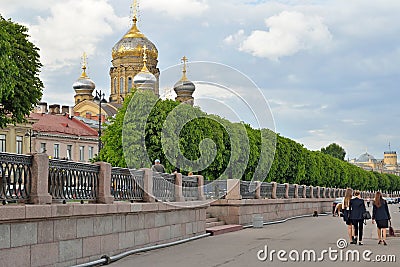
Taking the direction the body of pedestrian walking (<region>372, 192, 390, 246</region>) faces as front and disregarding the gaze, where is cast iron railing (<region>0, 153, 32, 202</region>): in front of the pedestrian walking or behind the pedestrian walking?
behind

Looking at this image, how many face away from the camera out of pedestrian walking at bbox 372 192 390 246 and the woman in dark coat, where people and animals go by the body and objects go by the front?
2

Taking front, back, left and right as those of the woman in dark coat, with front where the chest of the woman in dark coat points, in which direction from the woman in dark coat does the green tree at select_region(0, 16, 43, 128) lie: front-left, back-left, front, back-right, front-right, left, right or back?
front-left

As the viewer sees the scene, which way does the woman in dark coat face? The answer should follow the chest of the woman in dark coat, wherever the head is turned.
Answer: away from the camera

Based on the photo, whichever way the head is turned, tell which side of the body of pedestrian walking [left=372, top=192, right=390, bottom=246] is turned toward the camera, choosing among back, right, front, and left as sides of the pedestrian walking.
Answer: back

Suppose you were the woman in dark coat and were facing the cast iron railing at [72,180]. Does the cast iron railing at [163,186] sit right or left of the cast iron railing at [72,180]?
right

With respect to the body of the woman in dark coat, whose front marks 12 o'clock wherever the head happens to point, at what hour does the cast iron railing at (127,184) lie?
The cast iron railing is roughly at 8 o'clock from the woman in dark coat.

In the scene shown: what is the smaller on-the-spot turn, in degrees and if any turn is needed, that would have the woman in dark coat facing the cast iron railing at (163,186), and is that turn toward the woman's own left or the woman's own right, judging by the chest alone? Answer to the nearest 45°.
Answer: approximately 90° to the woman's own left

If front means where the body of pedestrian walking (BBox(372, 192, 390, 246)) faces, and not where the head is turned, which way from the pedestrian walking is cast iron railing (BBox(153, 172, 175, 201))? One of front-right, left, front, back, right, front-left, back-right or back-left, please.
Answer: left
